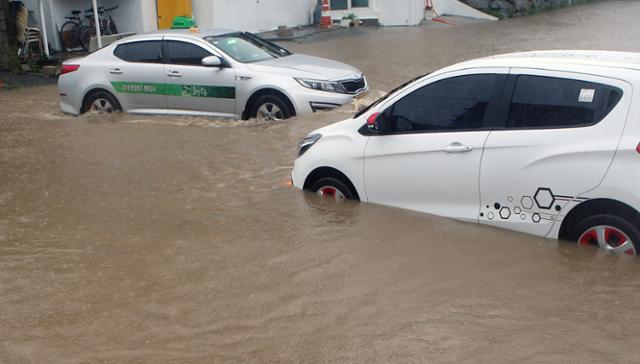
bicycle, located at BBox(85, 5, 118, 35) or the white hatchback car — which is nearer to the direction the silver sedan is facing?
the white hatchback car

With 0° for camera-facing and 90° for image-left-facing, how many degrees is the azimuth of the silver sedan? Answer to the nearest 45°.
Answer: approximately 315°

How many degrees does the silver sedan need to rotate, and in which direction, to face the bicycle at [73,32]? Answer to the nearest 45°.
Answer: approximately 135° to its left

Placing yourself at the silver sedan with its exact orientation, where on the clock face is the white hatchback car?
The white hatchback car is roughly at 1 o'clock from the silver sedan.

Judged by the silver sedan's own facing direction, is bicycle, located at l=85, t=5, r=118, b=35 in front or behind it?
behind
